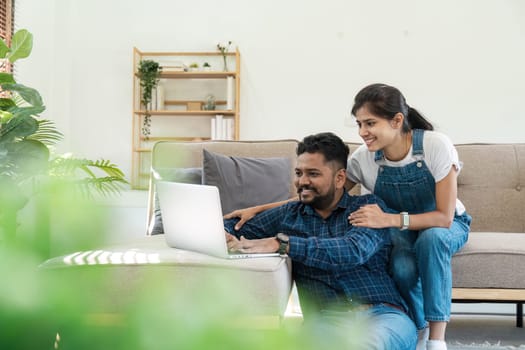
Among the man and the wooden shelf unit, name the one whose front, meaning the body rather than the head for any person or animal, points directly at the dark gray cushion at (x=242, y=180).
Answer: the wooden shelf unit

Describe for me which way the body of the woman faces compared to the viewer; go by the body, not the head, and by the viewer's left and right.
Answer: facing the viewer and to the left of the viewer

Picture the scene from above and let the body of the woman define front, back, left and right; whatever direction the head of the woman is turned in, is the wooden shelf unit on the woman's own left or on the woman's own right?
on the woman's own right

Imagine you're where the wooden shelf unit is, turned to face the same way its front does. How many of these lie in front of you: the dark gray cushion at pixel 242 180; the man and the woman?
3

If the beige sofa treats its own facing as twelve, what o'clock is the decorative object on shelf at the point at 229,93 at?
The decorative object on shelf is roughly at 5 o'clock from the beige sofa.

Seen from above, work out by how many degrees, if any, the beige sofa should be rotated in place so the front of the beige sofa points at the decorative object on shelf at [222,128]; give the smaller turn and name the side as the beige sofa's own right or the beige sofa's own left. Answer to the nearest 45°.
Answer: approximately 135° to the beige sofa's own right

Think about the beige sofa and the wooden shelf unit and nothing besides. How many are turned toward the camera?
2

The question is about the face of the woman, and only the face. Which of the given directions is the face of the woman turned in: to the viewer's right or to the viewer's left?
to the viewer's left

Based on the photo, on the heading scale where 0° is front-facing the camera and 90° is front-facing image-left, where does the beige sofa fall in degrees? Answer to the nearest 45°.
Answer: approximately 0°

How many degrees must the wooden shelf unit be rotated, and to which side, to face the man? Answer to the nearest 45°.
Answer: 0° — it already faces them

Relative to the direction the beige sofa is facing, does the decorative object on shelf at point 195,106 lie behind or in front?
behind

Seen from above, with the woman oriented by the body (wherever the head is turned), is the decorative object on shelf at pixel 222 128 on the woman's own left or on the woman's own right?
on the woman's own right

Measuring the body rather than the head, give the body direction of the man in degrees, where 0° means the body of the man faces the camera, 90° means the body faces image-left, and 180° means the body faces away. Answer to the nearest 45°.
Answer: approximately 45°

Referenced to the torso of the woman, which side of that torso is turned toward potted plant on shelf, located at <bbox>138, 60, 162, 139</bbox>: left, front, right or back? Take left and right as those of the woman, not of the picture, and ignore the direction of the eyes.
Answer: right
